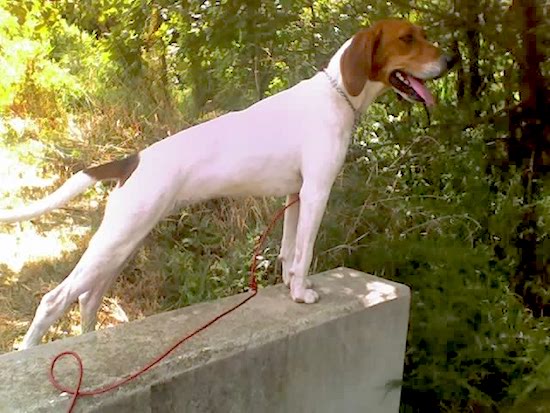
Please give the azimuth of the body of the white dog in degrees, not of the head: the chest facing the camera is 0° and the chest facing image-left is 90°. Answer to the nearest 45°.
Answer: approximately 270°
